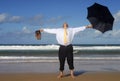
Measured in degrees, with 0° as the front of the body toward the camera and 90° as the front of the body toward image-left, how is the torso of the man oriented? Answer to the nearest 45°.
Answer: approximately 0°
